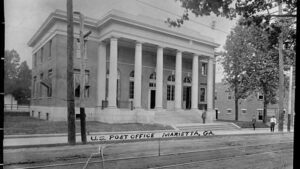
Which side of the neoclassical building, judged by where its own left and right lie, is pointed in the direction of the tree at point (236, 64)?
left

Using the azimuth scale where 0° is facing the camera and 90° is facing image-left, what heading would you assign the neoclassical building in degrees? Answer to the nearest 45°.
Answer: approximately 315°

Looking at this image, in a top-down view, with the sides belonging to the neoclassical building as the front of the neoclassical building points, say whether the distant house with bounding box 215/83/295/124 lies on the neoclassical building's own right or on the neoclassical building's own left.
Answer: on the neoclassical building's own left

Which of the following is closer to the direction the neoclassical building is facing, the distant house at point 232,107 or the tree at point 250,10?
the tree
